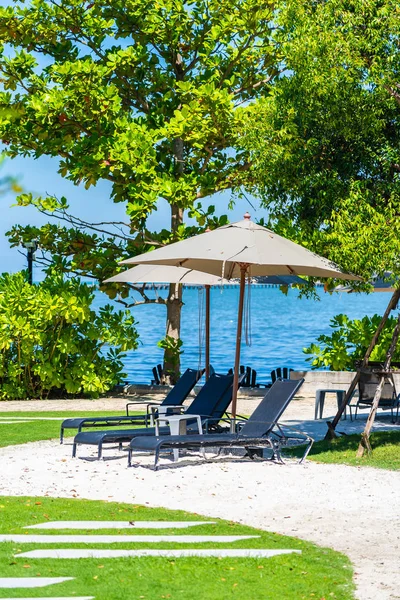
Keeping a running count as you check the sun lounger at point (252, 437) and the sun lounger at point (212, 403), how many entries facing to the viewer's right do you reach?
0

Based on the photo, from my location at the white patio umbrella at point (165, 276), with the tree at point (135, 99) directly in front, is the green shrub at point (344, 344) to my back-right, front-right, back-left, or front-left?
front-right

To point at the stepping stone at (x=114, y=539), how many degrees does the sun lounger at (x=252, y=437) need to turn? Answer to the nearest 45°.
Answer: approximately 45° to its left

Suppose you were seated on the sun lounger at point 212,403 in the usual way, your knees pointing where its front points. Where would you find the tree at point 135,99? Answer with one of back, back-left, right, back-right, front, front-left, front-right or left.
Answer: back-right

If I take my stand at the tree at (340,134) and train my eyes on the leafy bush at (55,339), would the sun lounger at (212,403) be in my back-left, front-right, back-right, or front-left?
front-left

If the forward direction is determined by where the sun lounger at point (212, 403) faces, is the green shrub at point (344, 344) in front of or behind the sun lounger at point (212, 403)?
behind

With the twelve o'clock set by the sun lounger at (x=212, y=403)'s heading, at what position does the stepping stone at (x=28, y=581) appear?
The stepping stone is roughly at 11 o'clock from the sun lounger.

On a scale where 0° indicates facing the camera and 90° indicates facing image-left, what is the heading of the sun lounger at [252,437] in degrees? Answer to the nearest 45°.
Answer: approximately 45°

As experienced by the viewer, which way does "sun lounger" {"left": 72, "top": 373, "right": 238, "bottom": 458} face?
facing the viewer and to the left of the viewer

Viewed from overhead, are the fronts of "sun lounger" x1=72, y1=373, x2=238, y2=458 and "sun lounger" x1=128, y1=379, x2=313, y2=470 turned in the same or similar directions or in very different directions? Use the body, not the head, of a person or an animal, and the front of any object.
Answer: same or similar directions

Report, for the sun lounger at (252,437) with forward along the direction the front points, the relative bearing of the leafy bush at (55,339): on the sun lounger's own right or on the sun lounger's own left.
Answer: on the sun lounger's own right

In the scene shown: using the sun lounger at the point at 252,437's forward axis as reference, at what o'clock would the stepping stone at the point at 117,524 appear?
The stepping stone is roughly at 11 o'clock from the sun lounger.
